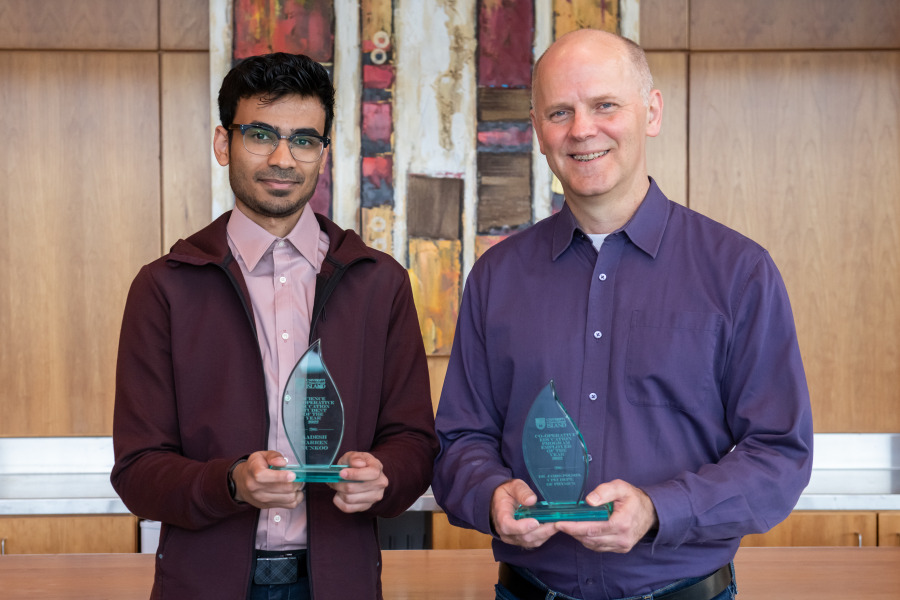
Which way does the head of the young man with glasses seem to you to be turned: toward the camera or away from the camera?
toward the camera

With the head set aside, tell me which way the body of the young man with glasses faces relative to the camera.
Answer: toward the camera

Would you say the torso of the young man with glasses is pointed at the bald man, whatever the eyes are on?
no

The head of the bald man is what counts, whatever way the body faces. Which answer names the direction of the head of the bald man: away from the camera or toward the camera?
toward the camera
